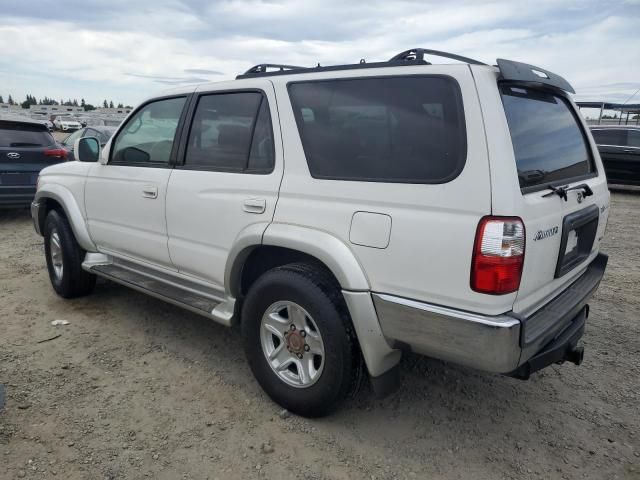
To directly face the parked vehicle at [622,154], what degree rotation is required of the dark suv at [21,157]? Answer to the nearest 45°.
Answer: approximately 90° to its right

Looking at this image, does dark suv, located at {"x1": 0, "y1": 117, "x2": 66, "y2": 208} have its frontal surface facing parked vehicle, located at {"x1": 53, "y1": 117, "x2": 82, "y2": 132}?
yes

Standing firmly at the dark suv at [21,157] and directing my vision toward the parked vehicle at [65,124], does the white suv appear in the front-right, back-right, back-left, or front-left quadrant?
back-right

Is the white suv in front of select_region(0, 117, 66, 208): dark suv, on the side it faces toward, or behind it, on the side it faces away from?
behind

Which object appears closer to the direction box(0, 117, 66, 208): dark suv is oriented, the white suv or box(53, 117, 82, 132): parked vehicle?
the parked vehicle

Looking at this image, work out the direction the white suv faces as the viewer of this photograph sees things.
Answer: facing away from the viewer and to the left of the viewer

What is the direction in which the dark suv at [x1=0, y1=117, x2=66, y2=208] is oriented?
away from the camera

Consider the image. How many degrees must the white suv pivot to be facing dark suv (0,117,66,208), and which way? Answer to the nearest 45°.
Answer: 0° — it already faces it
